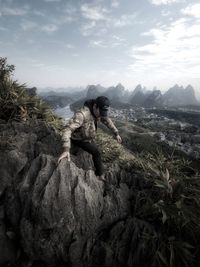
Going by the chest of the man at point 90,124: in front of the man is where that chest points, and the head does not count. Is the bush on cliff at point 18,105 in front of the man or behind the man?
behind

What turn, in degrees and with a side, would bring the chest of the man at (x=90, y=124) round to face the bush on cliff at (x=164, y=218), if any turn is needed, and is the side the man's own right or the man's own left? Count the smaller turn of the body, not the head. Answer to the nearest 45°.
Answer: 0° — they already face it

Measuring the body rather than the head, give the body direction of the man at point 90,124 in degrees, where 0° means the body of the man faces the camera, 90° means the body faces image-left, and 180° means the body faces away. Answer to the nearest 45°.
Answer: approximately 315°
